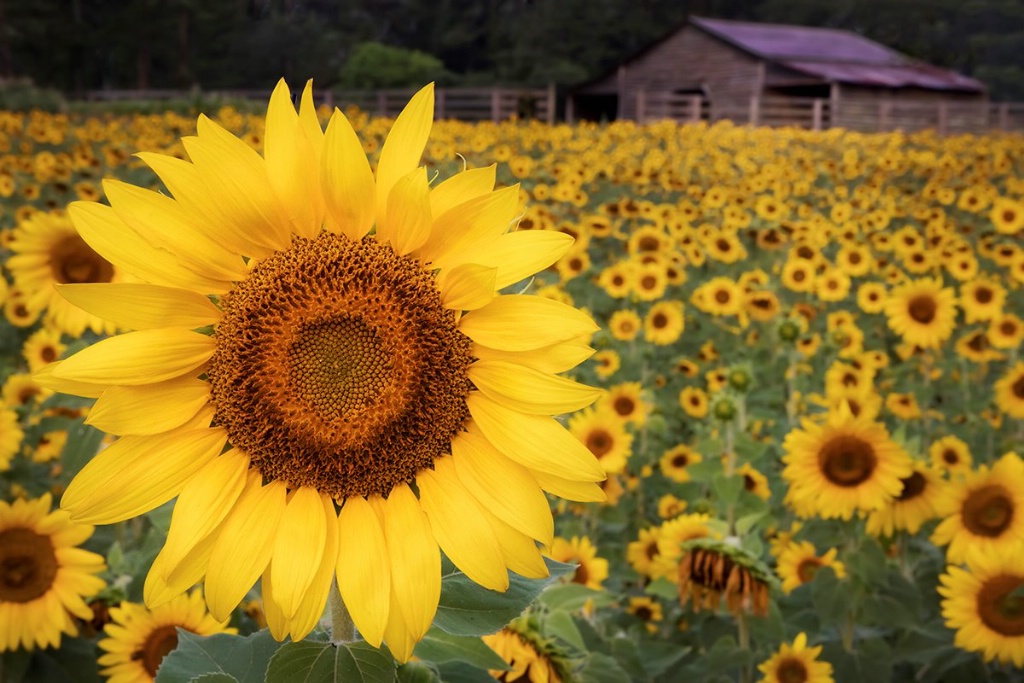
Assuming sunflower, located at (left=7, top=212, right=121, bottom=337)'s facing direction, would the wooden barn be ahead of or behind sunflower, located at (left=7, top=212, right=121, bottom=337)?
behind

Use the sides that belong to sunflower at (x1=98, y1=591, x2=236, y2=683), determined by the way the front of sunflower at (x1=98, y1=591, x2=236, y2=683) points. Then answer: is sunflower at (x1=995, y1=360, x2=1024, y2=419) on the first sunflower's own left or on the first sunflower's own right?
on the first sunflower's own left

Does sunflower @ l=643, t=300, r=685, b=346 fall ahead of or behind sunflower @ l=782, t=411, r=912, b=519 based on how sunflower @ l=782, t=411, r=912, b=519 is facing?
behind

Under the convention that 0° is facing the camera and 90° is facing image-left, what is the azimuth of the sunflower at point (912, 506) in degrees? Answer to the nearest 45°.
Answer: approximately 0°

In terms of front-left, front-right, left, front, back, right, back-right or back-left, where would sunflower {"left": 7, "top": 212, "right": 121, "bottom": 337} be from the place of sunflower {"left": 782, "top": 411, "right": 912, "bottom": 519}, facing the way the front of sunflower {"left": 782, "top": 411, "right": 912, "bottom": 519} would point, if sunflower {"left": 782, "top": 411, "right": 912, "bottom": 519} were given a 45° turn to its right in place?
front-right

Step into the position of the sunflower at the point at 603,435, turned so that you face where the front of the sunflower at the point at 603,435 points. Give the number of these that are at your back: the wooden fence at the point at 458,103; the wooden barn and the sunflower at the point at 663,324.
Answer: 3

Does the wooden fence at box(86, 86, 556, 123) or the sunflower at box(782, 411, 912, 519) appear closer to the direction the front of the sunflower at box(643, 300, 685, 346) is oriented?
the sunflower

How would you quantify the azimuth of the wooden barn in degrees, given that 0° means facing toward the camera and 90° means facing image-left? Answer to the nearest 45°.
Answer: approximately 45°

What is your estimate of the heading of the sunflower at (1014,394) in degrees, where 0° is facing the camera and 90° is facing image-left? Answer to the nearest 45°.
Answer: approximately 0°

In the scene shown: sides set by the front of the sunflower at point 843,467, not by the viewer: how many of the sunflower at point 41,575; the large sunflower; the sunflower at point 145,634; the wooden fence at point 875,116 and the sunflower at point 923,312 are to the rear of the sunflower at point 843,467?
2

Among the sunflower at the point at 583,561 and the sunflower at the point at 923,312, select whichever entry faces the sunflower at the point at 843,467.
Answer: the sunflower at the point at 923,312

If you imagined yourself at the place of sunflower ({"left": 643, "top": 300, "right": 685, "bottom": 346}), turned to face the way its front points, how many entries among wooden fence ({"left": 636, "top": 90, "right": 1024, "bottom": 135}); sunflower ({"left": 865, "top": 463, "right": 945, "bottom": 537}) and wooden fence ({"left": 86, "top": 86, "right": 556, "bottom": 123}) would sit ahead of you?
1

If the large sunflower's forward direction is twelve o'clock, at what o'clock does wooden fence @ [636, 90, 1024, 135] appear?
The wooden fence is roughly at 7 o'clock from the large sunflower.

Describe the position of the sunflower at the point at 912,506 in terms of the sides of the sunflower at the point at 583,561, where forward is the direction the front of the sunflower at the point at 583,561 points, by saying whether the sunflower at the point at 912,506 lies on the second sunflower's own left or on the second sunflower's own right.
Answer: on the second sunflower's own left
